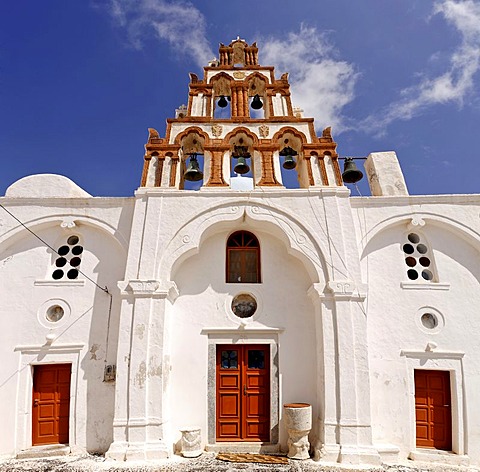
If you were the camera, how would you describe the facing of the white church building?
facing the viewer
